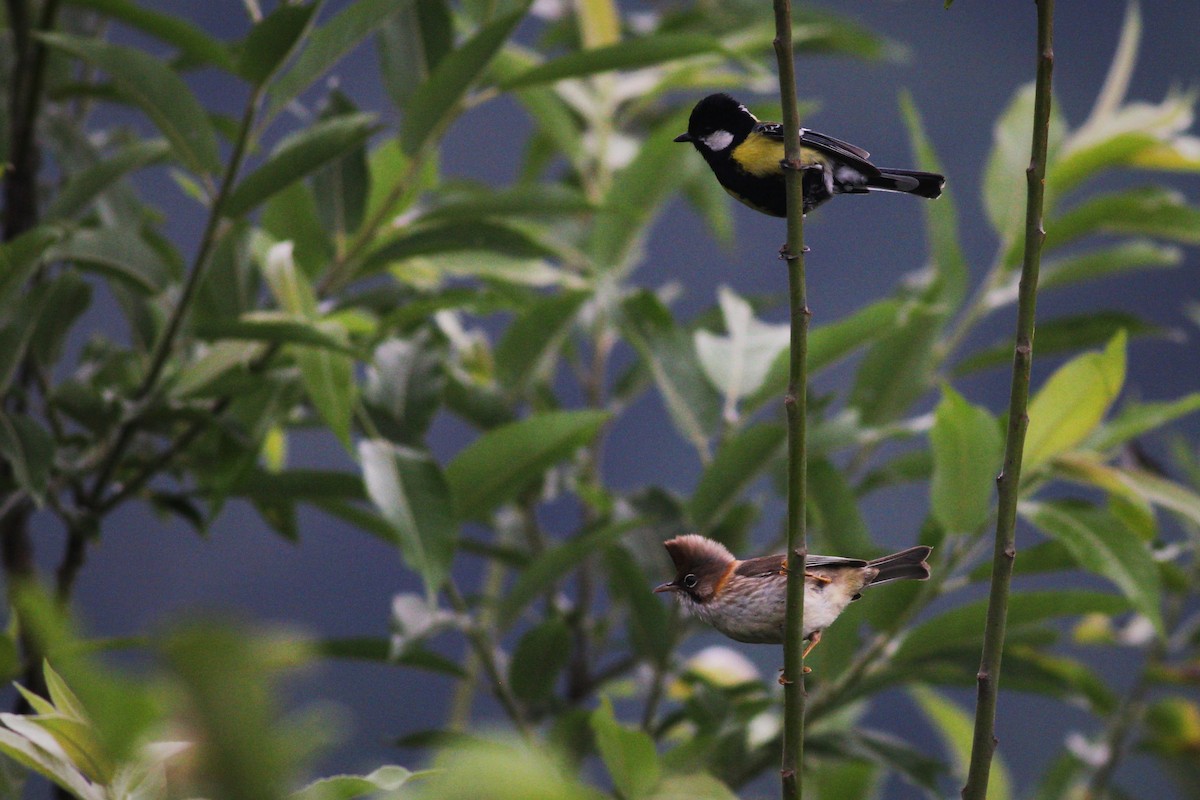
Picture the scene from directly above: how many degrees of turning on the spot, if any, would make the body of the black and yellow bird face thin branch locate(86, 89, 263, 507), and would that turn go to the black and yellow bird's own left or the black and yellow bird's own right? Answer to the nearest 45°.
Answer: approximately 45° to the black and yellow bird's own right

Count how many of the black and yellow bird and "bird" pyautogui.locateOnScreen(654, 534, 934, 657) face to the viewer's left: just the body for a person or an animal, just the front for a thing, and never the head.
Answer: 2

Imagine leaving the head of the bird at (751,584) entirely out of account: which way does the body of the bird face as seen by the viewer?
to the viewer's left

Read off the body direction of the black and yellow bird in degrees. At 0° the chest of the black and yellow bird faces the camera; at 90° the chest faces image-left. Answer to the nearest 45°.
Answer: approximately 90°
